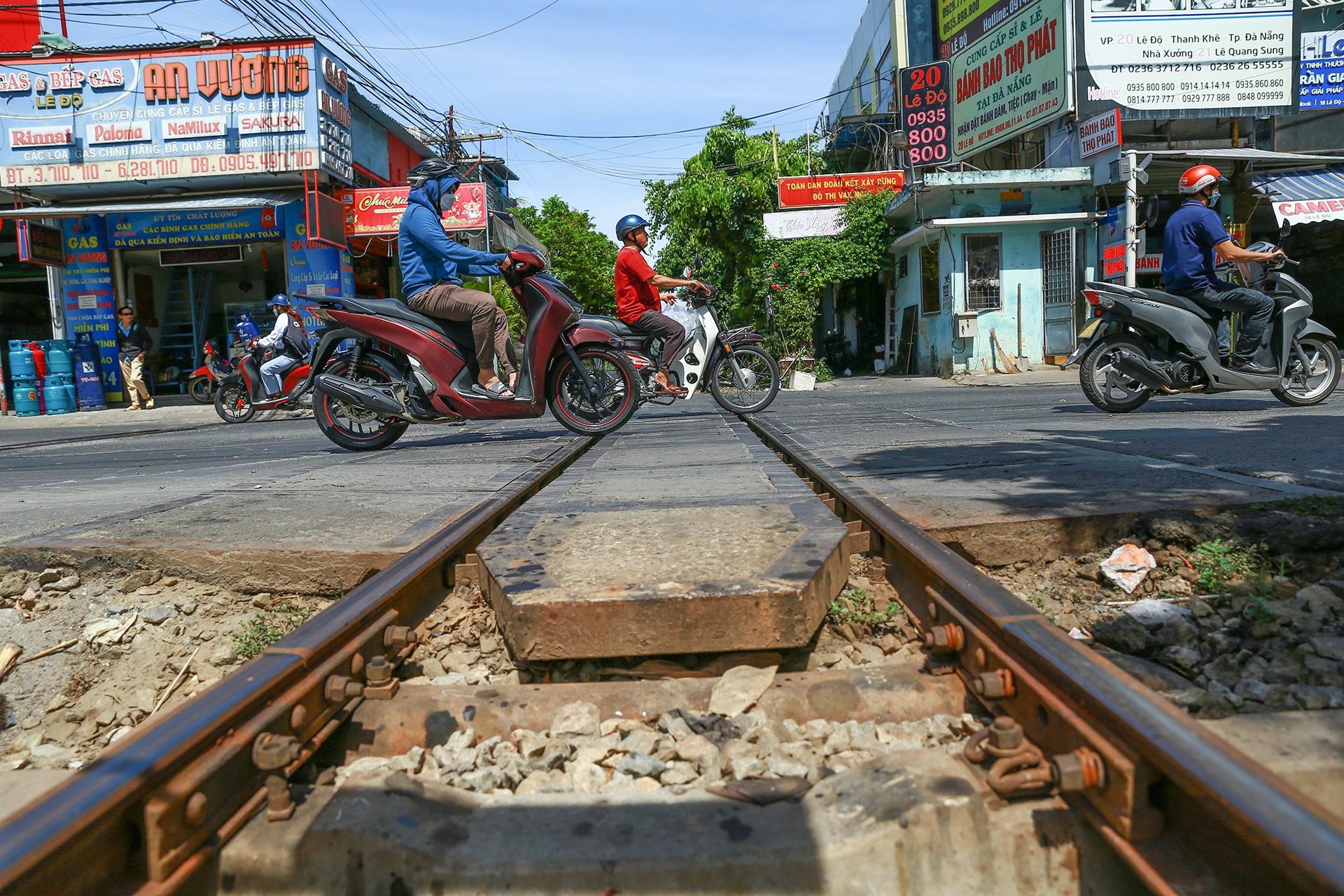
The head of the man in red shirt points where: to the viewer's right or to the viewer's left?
to the viewer's right

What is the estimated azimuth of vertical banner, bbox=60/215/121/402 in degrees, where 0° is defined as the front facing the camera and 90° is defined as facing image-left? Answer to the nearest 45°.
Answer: approximately 0°

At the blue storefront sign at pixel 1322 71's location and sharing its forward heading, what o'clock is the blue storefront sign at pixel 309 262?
the blue storefront sign at pixel 309 262 is roughly at 2 o'clock from the blue storefront sign at pixel 1322 71.

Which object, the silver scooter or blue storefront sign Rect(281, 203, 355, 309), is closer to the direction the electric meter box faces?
the silver scooter

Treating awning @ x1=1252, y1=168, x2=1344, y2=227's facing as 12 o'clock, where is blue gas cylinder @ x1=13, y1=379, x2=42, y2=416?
The blue gas cylinder is roughly at 2 o'clock from the awning.

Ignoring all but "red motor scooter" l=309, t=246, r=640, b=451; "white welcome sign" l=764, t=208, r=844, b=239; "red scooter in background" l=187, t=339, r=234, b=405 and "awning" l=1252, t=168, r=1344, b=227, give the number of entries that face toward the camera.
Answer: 2

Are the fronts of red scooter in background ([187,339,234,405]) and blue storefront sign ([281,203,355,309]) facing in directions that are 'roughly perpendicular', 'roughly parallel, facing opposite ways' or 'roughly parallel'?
roughly perpendicular

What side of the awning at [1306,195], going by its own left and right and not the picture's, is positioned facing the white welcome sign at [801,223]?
right
